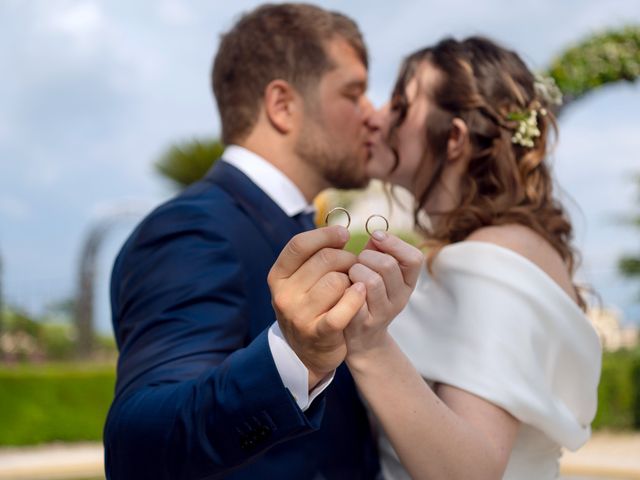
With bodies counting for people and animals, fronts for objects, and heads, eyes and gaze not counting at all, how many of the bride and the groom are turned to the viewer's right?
1

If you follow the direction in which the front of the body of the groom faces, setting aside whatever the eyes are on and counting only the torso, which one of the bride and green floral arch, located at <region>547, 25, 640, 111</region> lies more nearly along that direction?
the bride

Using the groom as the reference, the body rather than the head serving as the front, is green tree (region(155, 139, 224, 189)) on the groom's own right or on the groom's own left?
on the groom's own left

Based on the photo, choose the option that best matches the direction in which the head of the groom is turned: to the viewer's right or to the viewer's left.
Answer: to the viewer's right

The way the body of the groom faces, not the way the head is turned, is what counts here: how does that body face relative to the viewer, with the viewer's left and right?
facing to the right of the viewer

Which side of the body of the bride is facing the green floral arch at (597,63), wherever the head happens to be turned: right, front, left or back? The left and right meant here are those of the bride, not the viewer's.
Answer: right

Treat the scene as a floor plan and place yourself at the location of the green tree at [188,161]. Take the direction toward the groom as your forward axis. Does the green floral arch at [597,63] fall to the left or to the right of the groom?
left

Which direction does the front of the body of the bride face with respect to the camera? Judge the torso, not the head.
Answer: to the viewer's left

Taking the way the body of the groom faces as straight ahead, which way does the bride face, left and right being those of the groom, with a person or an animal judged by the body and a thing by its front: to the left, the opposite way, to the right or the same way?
the opposite way

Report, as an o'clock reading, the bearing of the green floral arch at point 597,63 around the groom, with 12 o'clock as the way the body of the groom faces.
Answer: The green floral arch is roughly at 10 o'clock from the groom.

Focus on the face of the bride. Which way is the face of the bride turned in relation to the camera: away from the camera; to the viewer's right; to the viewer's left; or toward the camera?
to the viewer's left

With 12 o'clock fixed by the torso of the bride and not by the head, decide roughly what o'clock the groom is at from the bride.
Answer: The groom is roughly at 11 o'clock from the bride.
